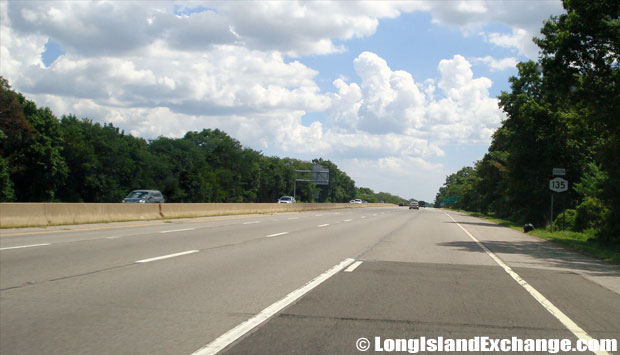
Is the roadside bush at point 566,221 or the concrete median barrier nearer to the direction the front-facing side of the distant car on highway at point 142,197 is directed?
the concrete median barrier

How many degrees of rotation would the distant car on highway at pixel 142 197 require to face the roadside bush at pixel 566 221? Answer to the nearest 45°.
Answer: approximately 90° to its left

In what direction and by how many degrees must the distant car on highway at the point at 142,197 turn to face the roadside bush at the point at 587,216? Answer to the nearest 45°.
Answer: approximately 90° to its left

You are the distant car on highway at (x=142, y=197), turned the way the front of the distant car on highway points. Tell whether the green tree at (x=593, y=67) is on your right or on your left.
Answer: on your left

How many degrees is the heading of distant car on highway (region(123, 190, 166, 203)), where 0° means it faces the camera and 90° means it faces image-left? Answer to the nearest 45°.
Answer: approximately 45°

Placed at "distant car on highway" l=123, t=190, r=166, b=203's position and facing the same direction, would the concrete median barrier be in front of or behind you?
in front
